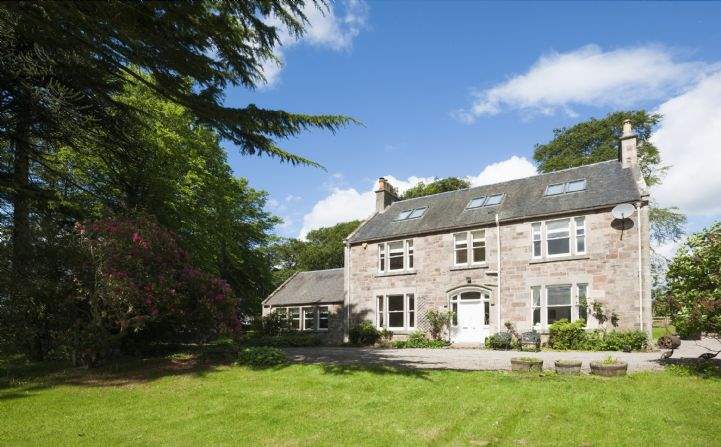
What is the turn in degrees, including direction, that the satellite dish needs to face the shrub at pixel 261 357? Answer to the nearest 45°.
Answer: approximately 45° to its right

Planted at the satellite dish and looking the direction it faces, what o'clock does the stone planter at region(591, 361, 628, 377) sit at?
The stone planter is roughly at 12 o'clock from the satellite dish.

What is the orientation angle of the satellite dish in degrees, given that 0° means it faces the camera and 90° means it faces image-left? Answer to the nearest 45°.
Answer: approximately 0°

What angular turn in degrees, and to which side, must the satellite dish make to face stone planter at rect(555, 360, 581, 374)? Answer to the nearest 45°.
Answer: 0° — it already faces it

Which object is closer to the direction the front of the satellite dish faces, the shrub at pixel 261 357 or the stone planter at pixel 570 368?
the stone planter

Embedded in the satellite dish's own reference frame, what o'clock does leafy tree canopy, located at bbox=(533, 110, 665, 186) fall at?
The leafy tree canopy is roughly at 6 o'clock from the satellite dish.

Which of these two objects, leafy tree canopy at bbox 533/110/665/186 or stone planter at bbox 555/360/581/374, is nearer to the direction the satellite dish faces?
the stone planter

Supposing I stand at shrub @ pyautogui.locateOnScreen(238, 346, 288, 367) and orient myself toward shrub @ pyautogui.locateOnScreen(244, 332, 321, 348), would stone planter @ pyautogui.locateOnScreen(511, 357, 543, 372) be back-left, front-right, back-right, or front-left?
back-right
